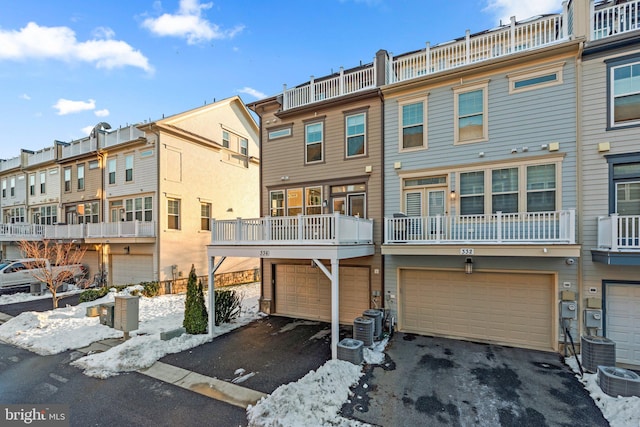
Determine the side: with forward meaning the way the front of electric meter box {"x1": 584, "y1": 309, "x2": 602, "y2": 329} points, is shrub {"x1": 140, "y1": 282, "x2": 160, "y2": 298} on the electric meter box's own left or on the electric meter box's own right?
on the electric meter box's own right

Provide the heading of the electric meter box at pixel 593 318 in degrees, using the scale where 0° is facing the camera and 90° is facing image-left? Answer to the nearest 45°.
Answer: approximately 0°

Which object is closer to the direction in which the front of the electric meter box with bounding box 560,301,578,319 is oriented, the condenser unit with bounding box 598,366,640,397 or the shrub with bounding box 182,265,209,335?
the condenser unit

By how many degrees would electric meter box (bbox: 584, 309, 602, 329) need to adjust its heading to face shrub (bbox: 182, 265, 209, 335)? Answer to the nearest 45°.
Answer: approximately 45° to its right

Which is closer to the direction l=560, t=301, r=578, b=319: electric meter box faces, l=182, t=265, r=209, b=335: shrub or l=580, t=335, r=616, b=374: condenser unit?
the condenser unit

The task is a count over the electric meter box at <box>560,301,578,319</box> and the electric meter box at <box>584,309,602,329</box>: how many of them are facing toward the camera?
2

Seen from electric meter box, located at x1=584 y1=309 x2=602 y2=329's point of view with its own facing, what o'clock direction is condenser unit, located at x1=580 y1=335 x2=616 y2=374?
The condenser unit is roughly at 12 o'clock from the electric meter box.
